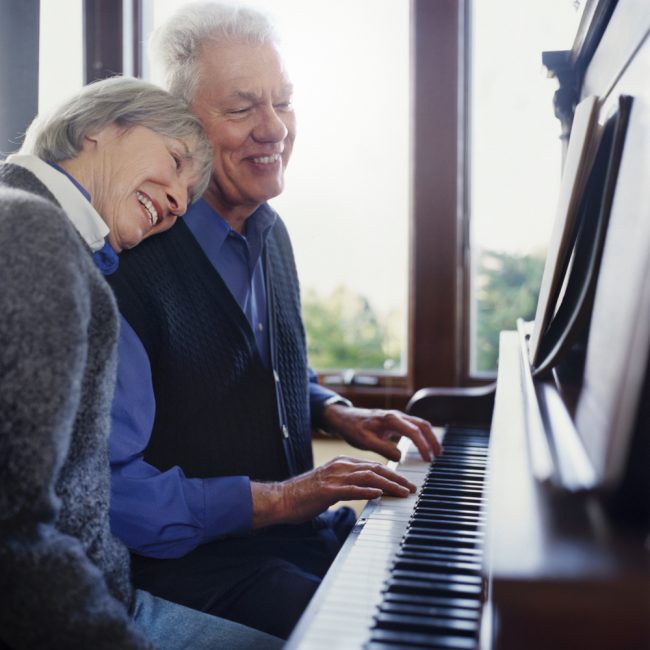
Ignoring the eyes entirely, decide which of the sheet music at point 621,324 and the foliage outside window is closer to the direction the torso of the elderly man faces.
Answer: the sheet music

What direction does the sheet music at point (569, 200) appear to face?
to the viewer's left

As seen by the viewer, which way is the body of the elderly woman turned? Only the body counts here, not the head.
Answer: to the viewer's right

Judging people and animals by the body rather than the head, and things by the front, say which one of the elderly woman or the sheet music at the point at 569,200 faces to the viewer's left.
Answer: the sheet music

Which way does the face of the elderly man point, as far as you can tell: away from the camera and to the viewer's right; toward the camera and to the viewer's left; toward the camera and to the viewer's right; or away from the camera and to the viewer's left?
toward the camera and to the viewer's right

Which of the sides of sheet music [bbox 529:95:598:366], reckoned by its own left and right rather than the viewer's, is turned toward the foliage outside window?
right

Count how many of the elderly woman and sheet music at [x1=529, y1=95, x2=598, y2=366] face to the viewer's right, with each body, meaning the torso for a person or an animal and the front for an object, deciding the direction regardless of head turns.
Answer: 1

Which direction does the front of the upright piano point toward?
to the viewer's left

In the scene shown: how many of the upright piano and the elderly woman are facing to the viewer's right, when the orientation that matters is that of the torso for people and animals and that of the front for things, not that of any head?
1
